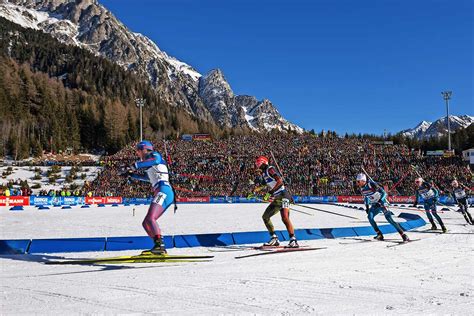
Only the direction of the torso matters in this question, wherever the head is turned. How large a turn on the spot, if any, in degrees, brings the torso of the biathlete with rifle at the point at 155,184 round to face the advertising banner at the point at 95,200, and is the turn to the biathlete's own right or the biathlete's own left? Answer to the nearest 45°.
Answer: approximately 90° to the biathlete's own right

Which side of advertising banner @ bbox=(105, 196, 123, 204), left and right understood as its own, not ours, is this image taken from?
front

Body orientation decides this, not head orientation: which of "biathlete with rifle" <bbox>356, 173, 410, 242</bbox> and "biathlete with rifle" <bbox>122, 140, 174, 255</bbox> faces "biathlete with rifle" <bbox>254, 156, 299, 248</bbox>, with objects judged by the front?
"biathlete with rifle" <bbox>356, 173, 410, 242</bbox>

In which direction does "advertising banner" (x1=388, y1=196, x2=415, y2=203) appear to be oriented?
toward the camera

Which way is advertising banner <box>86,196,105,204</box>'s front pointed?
toward the camera

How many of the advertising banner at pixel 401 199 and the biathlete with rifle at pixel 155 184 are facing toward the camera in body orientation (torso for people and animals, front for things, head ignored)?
1

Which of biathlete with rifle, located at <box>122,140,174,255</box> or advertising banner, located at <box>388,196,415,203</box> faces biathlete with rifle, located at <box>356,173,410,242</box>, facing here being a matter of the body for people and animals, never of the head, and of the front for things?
the advertising banner

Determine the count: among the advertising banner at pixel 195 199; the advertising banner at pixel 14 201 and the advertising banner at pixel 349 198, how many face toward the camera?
3

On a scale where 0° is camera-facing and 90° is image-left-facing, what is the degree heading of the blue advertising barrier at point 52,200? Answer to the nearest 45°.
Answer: approximately 0°

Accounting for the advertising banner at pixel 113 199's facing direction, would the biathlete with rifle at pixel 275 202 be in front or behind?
in front

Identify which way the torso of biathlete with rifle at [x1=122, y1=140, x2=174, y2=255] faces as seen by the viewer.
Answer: to the viewer's left

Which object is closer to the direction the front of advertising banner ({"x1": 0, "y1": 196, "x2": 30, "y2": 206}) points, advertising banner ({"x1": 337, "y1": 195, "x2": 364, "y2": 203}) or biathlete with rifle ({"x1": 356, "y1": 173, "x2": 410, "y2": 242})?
the biathlete with rifle
